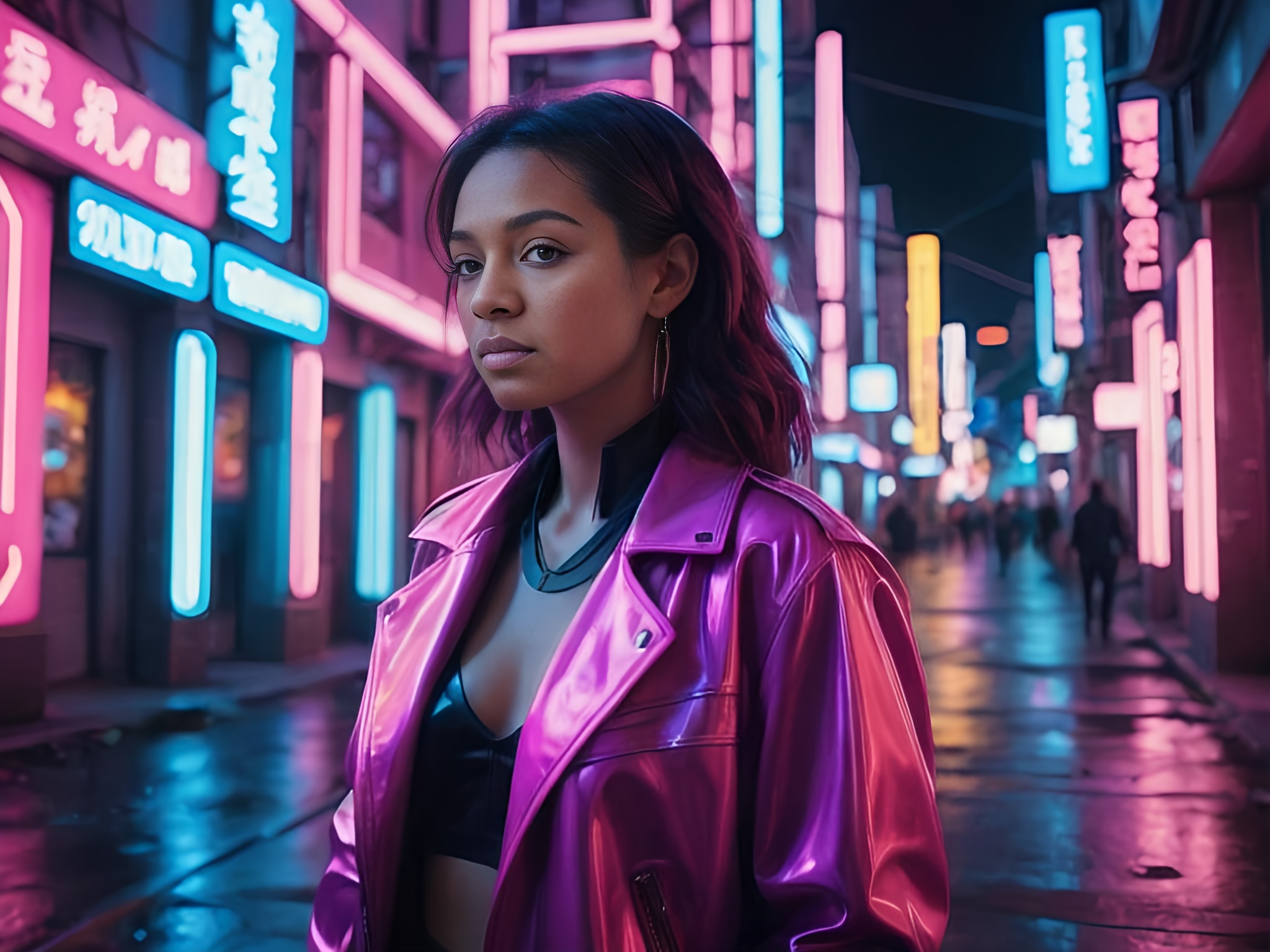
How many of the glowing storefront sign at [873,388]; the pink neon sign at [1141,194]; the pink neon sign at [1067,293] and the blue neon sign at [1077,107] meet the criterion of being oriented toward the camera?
4

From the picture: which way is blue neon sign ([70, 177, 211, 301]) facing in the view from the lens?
facing the viewer and to the right of the viewer

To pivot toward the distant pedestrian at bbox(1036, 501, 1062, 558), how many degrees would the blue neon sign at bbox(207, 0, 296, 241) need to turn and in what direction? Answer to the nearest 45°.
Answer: approximately 90° to its left

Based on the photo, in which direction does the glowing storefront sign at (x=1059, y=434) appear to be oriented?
toward the camera

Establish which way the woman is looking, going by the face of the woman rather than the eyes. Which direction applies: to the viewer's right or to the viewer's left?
to the viewer's left

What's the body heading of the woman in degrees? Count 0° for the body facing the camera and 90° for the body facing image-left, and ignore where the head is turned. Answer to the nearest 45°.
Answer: approximately 45°

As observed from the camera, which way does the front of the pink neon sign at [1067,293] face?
facing the viewer

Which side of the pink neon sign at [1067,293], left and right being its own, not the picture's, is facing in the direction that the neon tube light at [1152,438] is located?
front

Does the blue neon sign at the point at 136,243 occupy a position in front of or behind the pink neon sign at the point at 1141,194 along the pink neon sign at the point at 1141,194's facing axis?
in front

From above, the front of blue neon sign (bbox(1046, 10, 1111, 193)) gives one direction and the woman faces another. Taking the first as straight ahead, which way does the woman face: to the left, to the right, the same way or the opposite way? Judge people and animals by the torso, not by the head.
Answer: the same way

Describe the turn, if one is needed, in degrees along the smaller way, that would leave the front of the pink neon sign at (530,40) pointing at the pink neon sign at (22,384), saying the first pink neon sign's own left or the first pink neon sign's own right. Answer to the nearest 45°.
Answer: approximately 45° to the first pink neon sign's own right

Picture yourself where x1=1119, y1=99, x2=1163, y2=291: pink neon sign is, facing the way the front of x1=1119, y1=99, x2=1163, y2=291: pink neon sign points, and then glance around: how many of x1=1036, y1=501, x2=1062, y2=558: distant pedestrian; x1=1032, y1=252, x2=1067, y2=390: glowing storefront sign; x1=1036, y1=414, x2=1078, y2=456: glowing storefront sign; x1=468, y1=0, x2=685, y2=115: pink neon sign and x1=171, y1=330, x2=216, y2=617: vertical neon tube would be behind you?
3

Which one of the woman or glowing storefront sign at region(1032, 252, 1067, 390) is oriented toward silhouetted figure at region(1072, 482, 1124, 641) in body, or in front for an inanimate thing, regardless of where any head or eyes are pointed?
the glowing storefront sign
